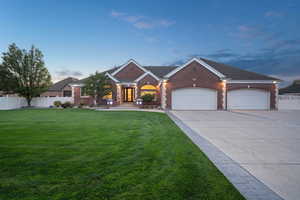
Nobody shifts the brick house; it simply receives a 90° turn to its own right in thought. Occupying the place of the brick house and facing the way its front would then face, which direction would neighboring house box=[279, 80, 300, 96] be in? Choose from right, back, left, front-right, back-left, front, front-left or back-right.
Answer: back-right

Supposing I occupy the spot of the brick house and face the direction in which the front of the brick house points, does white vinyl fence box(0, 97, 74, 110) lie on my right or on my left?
on my right

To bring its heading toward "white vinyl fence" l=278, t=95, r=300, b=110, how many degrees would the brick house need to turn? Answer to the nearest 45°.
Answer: approximately 90° to its left

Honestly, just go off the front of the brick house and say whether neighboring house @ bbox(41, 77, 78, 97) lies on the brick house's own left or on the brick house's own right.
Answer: on the brick house's own right

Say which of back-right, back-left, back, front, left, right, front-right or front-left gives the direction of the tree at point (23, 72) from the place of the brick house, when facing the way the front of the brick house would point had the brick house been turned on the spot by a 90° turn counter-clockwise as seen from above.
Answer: back

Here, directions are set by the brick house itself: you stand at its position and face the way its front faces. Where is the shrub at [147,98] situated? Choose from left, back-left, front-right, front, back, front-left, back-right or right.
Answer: right

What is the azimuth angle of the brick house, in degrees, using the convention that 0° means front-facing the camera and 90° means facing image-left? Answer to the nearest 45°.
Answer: approximately 0°

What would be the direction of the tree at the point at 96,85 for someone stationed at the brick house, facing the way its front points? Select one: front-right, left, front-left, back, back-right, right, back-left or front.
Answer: right
